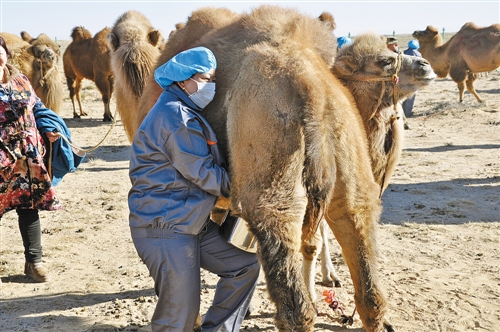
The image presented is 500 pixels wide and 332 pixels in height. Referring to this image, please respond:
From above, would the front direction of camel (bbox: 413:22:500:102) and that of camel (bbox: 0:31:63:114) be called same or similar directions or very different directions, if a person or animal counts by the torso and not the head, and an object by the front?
very different directions

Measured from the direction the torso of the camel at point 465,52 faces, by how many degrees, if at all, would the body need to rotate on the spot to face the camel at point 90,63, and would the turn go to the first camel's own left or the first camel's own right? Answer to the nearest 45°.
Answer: approximately 45° to the first camel's own left

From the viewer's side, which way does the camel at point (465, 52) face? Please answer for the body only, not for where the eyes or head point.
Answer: to the viewer's left

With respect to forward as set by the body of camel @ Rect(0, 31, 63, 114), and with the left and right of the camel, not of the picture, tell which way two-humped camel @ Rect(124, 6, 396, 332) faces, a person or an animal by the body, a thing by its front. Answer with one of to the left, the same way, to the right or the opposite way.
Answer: the opposite way

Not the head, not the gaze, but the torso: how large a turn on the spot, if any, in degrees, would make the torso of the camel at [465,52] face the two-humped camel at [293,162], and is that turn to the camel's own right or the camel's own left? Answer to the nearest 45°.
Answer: approximately 90° to the camel's own left

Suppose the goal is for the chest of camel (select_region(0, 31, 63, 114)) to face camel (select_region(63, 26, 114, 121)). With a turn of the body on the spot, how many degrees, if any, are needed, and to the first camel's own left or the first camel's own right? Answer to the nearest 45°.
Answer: approximately 135° to the first camel's own left

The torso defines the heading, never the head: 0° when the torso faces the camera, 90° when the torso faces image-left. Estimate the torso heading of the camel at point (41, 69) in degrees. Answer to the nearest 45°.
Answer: approximately 315°
